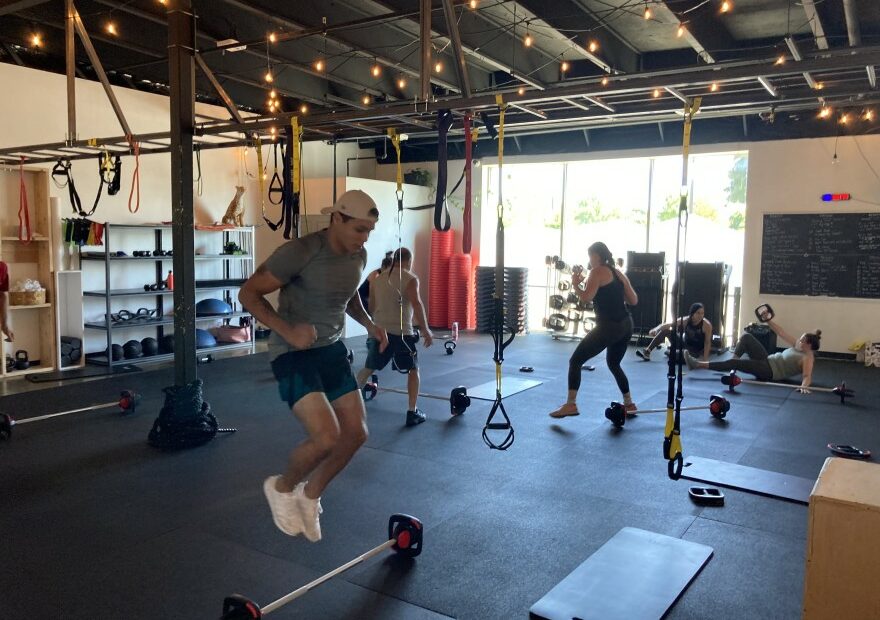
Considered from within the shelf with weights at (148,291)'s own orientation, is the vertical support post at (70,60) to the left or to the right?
on its right

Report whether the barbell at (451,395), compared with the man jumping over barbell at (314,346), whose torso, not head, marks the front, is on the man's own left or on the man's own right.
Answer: on the man's own left

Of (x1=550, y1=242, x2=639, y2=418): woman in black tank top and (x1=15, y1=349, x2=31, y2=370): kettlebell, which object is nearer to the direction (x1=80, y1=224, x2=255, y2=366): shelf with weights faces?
the woman in black tank top

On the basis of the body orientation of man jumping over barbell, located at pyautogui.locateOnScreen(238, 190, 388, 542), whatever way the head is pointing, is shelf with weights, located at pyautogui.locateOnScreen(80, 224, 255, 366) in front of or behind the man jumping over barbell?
behind

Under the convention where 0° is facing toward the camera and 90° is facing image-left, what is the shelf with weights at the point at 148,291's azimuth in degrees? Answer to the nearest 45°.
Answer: approximately 315°

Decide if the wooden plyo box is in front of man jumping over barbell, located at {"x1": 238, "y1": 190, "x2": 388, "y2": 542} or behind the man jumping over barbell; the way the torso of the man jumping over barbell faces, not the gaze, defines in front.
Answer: in front

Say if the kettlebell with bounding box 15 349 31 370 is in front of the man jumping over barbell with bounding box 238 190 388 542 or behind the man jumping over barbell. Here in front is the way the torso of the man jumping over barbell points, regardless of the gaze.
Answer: behind

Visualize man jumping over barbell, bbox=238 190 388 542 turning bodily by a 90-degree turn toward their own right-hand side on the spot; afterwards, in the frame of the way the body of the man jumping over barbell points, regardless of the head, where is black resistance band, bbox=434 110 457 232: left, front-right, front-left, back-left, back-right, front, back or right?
back

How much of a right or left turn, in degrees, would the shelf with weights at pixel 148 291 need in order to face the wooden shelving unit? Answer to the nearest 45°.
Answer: approximately 90° to its right

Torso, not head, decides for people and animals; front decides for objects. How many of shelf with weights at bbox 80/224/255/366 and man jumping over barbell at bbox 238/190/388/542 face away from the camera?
0

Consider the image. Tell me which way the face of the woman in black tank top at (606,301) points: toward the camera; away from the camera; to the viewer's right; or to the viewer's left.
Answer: to the viewer's left

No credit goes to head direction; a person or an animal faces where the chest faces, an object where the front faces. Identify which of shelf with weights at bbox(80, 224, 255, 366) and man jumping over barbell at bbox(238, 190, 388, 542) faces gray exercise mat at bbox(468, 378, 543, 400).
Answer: the shelf with weights

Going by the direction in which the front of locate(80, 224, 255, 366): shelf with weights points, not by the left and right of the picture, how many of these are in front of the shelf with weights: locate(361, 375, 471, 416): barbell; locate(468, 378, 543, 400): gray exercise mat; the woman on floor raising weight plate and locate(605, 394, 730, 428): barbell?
4

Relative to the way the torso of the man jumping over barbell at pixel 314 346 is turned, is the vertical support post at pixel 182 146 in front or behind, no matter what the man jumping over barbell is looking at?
behind
